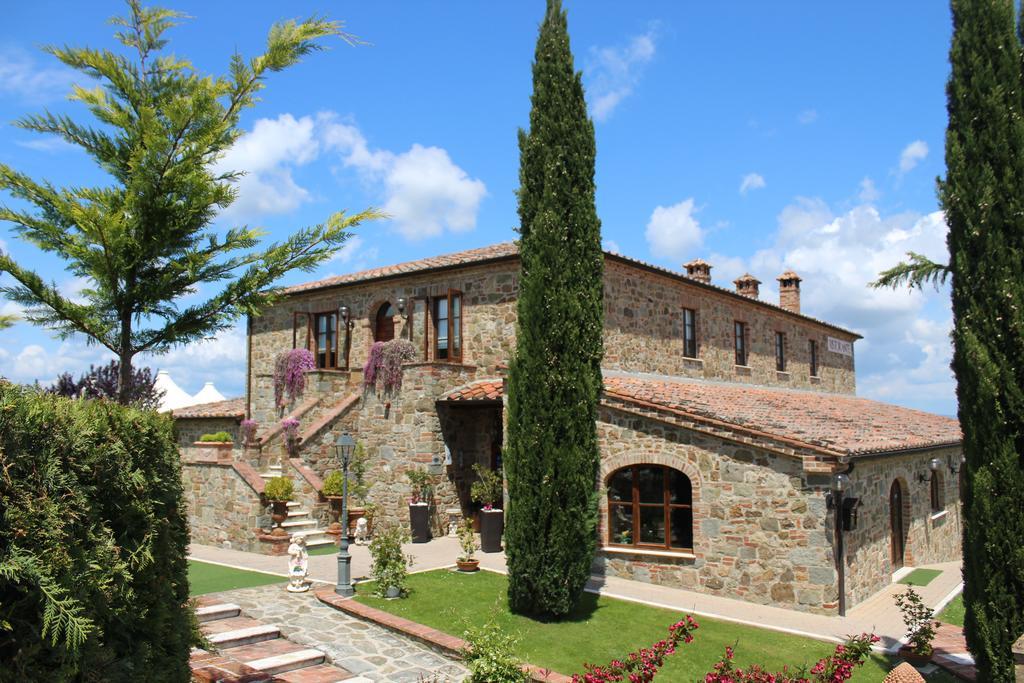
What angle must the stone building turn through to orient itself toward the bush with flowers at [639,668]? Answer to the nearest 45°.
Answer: approximately 45° to its left

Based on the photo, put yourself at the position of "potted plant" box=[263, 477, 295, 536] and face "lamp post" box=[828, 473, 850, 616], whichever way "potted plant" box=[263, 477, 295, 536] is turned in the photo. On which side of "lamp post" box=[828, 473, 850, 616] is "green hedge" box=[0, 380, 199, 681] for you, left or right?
right

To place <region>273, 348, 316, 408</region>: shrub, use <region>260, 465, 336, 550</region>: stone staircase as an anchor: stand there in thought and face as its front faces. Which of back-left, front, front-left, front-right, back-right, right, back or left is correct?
back-left

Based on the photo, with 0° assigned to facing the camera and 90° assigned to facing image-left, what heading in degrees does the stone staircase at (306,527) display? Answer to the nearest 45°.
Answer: approximately 315°

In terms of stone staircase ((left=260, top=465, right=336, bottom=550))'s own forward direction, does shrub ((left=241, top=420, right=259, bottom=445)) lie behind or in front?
behind

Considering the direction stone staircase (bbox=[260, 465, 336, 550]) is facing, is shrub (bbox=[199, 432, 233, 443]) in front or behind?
behind
